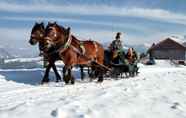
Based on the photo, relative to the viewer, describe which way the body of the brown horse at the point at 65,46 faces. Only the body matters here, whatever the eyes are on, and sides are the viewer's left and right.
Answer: facing the viewer and to the left of the viewer
